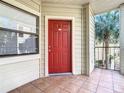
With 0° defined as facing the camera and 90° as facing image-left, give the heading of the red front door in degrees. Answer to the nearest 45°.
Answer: approximately 0°

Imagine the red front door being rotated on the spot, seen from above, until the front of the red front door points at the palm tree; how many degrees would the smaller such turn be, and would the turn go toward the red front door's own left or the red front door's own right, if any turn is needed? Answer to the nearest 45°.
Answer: approximately 135° to the red front door's own left

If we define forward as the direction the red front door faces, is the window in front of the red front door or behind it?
in front
